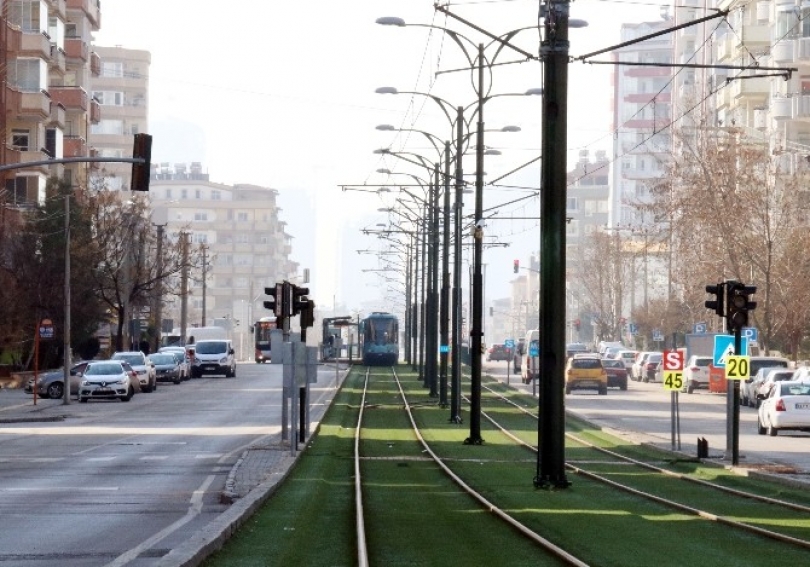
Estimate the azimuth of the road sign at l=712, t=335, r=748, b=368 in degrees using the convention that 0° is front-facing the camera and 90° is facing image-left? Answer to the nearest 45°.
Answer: approximately 0°
